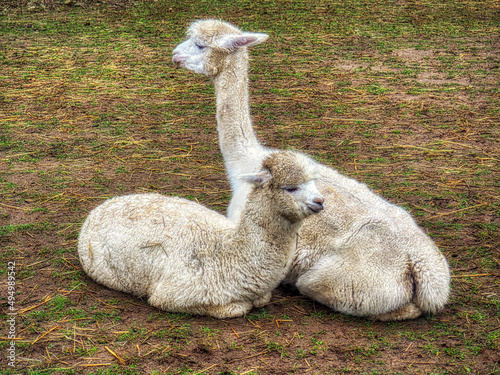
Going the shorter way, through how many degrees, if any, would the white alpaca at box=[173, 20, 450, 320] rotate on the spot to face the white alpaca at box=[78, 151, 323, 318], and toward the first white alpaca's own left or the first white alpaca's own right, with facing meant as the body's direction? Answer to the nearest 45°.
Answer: approximately 45° to the first white alpaca's own left

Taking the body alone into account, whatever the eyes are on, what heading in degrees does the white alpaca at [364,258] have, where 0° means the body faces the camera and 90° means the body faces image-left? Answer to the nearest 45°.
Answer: approximately 135°
